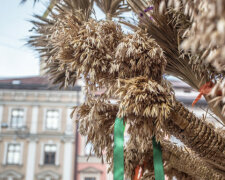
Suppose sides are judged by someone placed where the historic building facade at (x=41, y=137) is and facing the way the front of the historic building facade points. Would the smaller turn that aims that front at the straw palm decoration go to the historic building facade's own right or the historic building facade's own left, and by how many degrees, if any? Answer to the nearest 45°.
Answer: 0° — it already faces it

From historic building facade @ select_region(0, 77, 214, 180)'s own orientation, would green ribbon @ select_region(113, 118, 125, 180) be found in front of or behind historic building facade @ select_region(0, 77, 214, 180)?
in front

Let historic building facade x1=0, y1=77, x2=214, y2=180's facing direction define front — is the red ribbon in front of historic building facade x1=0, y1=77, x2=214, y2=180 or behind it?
in front

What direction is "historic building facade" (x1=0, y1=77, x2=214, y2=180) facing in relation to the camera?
toward the camera
